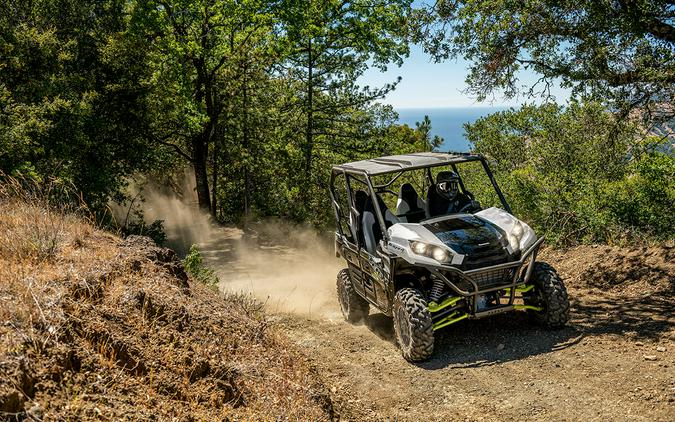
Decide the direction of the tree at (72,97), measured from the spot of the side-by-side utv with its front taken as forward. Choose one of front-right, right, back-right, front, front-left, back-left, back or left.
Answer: back

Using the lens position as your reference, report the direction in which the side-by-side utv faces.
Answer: facing the viewer and to the right of the viewer

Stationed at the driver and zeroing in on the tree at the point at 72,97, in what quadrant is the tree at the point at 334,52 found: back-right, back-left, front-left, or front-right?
front-right

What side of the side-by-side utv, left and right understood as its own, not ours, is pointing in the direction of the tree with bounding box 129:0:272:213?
back

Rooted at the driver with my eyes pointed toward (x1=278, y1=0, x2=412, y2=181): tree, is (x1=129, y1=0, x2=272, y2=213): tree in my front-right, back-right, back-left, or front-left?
front-left

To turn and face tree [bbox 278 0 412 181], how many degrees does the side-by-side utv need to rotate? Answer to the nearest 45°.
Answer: approximately 135° to its left
